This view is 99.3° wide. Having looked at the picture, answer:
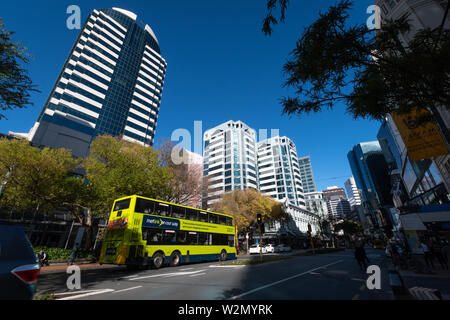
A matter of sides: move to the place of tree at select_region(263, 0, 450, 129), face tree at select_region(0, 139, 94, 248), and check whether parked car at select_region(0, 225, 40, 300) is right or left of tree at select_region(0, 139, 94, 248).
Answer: left

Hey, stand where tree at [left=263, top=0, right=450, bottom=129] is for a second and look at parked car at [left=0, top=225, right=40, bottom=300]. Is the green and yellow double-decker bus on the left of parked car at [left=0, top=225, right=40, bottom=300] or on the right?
right

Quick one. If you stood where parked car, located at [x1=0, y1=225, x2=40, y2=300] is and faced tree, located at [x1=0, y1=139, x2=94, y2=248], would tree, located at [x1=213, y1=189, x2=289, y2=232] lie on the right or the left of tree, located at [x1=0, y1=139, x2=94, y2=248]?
right

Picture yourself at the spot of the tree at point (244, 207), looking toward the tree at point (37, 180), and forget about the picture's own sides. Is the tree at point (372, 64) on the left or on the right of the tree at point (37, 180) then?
left

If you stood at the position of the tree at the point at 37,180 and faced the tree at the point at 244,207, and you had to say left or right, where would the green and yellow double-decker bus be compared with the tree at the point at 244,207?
right

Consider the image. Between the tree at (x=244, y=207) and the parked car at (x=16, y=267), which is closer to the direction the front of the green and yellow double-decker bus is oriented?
the tree
